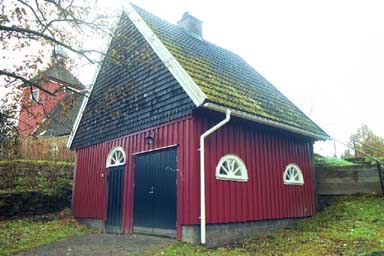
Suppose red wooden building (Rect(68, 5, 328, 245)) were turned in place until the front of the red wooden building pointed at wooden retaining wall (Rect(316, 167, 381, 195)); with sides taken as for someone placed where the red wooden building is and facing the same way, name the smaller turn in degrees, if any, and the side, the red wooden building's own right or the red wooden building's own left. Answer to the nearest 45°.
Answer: approximately 135° to the red wooden building's own left

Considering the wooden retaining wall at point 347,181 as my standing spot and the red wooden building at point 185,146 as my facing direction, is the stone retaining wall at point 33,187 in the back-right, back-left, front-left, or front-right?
front-right

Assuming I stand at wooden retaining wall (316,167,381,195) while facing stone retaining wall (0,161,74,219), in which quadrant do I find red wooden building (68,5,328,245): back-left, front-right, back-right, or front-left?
front-left

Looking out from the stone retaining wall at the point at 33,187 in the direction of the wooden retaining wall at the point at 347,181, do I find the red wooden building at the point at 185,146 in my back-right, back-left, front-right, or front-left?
front-right

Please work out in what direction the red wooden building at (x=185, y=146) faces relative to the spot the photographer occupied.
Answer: facing the viewer and to the left of the viewer

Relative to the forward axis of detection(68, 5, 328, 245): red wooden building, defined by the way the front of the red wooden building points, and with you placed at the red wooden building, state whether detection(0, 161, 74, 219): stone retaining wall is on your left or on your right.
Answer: on your right

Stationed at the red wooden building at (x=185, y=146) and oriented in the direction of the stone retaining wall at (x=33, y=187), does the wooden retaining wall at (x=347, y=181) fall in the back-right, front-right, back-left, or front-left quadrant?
back-right
